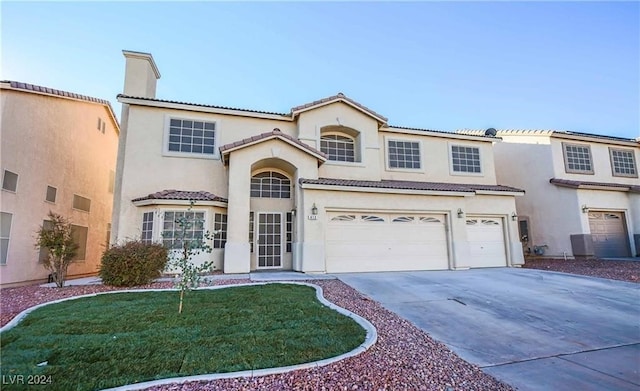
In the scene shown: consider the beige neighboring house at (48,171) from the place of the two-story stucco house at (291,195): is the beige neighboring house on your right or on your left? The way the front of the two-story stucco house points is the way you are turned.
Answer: on your right

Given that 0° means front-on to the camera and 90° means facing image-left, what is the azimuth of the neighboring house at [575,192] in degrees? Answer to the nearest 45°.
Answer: approximately 315°

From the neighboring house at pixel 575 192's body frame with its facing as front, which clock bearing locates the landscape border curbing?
The landscape border curbing is roughly at 2 o'clock from the neighboring house.

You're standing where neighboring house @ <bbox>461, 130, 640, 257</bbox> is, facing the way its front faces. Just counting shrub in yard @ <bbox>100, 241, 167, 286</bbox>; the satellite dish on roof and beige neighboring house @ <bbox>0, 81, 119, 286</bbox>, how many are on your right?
3

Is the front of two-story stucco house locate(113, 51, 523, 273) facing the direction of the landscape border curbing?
yes

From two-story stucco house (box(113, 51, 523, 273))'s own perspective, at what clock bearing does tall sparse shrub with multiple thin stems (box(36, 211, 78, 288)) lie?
The tall sparse shrub with multiple thin stems is roughly at 2 o'clock from the two-story stucco house.

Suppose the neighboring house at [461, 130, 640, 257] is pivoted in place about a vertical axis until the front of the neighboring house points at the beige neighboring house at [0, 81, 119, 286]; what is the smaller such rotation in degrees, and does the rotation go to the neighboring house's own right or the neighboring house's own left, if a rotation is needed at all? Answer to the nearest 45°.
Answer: approximately 90° to the neighboring house's own right

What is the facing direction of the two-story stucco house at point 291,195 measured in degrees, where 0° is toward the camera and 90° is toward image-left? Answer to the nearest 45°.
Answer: approximately 0°

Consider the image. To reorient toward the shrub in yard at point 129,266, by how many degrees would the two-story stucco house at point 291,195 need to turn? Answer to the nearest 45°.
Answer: approximately 45° to its right

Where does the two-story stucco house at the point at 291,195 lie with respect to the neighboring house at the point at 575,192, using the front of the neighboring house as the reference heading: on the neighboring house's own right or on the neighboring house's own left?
on the neighboring house's own right
